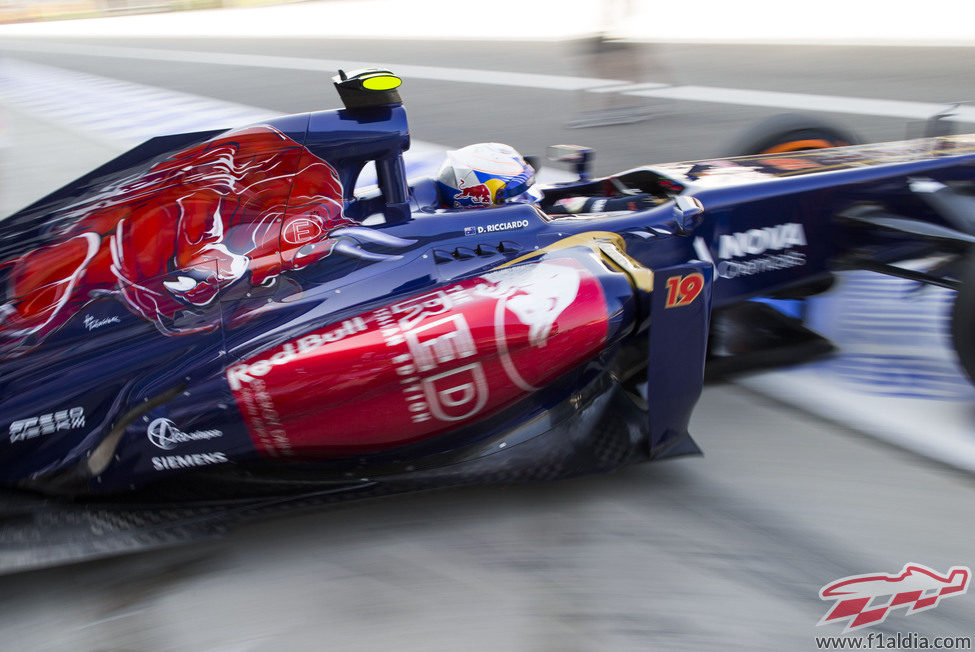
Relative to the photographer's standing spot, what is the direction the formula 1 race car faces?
facing away from the viewer and to the right of the viewer
